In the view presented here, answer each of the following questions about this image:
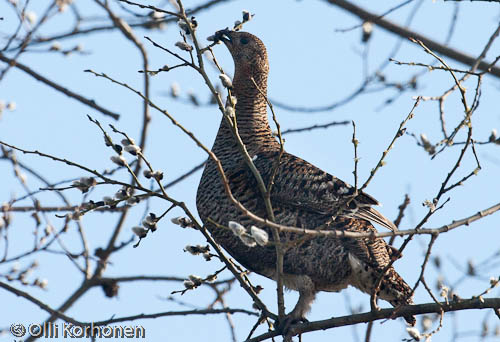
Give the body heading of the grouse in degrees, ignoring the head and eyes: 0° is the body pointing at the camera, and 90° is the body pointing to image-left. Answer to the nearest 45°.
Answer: approximately 90°

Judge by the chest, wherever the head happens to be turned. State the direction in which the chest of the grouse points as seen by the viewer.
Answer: to the viewer's left
